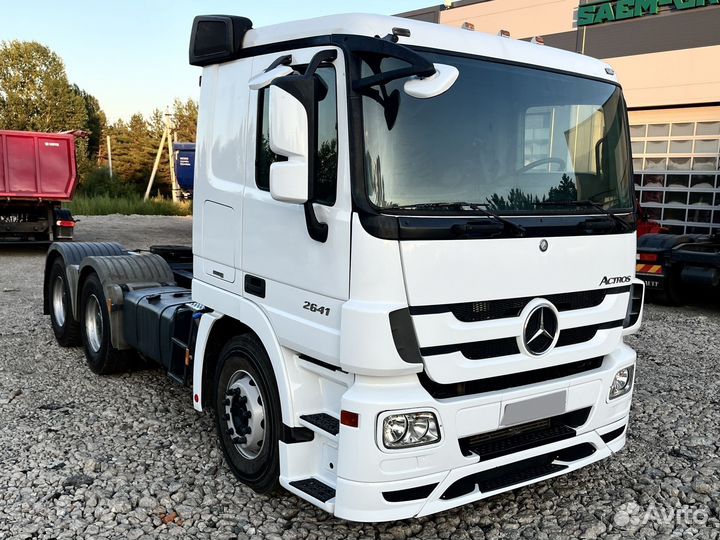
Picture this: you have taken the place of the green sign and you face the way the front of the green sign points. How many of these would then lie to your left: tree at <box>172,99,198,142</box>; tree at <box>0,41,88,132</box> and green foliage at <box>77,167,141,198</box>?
0

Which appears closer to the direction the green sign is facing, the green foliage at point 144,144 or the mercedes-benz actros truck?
the mercedes-benz actros truck

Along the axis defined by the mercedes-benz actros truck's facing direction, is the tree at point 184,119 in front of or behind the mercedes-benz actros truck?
behind

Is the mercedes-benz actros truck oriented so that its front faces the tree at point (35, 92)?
no

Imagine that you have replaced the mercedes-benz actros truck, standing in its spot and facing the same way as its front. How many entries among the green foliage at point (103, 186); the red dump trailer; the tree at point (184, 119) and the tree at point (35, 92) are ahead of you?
0

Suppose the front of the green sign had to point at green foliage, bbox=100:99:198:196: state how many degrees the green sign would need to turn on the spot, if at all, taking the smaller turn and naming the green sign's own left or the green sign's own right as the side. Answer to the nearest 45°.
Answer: approximately 90° to the green sign's own right

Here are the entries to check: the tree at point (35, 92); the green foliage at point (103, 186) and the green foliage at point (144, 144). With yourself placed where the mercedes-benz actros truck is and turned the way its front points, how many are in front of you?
0

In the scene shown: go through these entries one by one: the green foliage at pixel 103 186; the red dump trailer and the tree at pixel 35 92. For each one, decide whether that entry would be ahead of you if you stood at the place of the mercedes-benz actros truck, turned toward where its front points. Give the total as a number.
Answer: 0

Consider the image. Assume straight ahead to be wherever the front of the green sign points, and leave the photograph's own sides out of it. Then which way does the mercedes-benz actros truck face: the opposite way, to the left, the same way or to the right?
to the left

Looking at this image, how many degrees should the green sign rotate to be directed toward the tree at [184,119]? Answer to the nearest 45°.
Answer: approximately 90° to its right

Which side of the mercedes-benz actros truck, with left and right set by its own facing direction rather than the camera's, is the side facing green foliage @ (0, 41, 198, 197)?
back

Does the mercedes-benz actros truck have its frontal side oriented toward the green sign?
no

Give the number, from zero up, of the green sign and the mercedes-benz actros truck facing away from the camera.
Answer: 0

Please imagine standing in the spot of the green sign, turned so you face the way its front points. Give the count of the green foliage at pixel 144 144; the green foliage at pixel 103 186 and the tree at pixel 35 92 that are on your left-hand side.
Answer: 0

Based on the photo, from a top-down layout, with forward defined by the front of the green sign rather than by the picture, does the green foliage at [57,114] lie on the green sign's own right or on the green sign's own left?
on the green sign's own right

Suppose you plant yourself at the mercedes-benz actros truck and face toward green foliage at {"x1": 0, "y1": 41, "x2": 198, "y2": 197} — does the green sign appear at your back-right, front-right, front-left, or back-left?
front-right

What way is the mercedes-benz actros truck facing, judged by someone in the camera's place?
facing the viewer and to the right of the viewer

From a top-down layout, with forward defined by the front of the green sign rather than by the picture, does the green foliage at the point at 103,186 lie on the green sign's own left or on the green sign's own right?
on the green sign's own right
